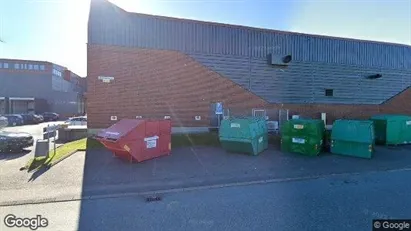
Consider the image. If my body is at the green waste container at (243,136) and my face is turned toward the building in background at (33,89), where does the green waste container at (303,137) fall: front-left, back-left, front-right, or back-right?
back-right

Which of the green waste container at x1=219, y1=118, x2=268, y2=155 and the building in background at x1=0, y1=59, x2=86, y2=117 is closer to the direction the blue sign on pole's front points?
the green waste container

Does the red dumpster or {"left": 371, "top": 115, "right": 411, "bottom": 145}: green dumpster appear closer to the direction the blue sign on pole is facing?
the red dumpster

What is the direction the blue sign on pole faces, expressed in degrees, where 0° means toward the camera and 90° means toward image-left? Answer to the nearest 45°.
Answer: approximately 0°

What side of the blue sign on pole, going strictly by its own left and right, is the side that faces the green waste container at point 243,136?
front

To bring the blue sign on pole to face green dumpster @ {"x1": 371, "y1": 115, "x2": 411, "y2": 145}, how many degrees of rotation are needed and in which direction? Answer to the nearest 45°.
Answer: approximately 90° to its left

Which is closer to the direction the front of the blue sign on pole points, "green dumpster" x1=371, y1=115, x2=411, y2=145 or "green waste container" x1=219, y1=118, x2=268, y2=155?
the green waste container

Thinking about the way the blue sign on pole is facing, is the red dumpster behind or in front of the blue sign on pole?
in front

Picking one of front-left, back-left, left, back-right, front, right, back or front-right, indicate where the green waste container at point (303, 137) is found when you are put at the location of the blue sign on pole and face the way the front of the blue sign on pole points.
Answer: front-left

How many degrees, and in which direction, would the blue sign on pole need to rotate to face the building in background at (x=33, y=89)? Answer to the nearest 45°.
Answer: approximately 135° to its right
